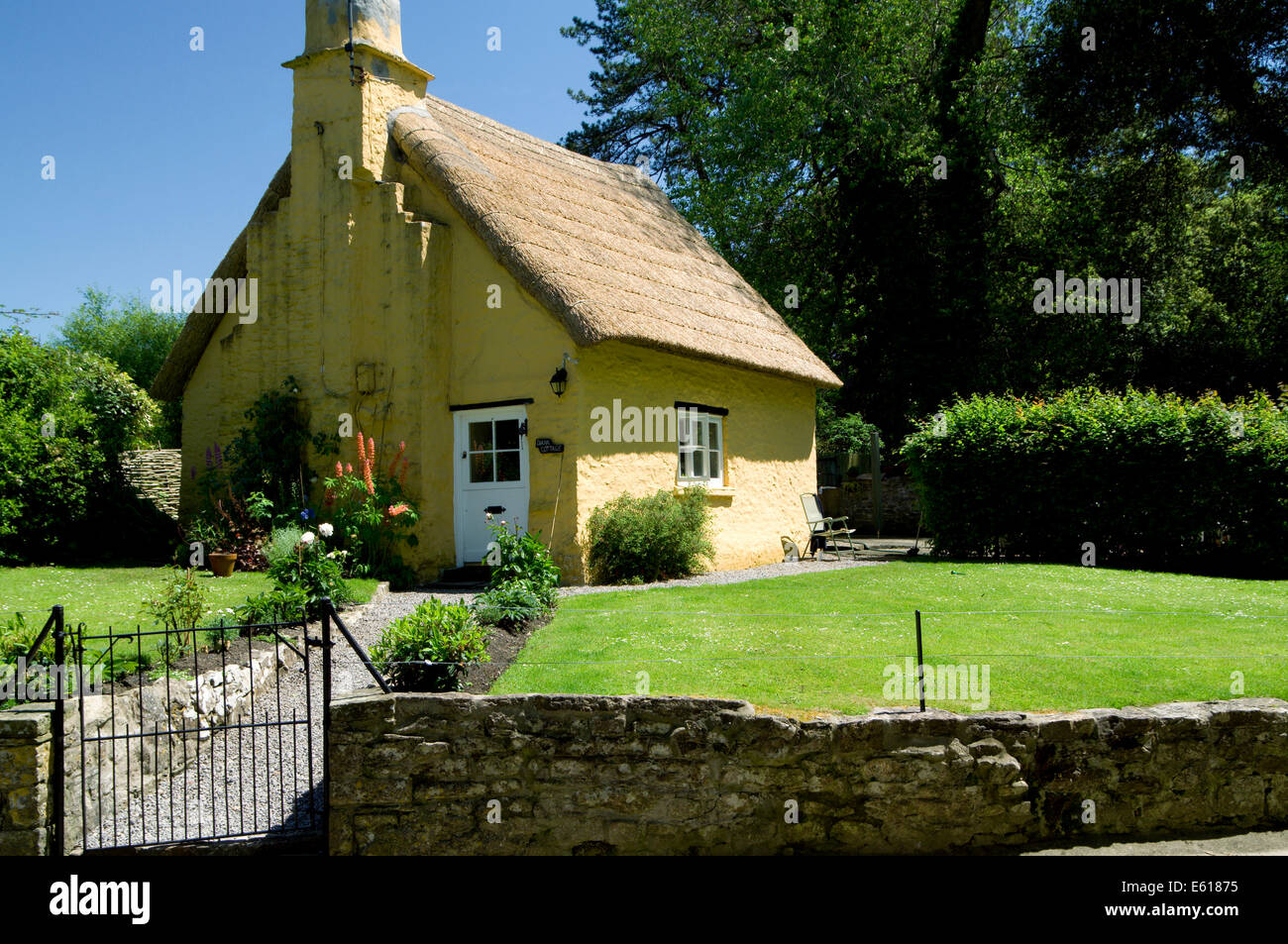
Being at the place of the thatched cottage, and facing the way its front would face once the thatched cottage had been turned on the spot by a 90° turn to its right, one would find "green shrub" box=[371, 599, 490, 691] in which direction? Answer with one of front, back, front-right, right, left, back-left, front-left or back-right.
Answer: back-left

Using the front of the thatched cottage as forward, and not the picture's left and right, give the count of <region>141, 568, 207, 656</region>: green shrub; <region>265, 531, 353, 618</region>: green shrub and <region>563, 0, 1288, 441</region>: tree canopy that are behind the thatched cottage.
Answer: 1

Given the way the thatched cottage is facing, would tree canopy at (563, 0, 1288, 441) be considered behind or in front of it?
behind

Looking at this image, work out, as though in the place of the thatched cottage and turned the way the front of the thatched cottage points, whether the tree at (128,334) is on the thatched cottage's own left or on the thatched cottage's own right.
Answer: on the thatched cottage's own right

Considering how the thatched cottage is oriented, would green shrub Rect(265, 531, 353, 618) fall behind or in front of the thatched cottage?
in front
